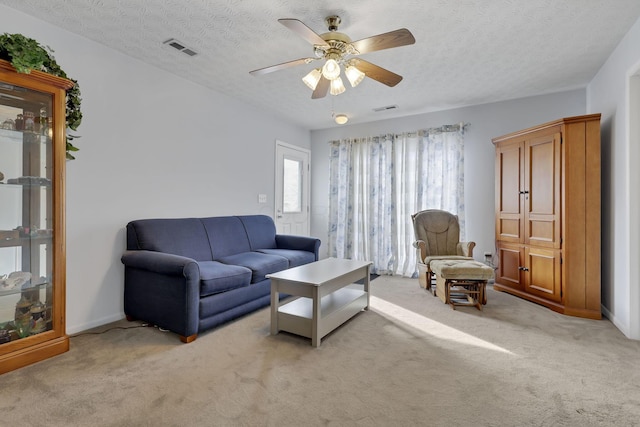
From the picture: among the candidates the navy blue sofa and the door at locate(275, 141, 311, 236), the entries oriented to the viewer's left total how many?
0

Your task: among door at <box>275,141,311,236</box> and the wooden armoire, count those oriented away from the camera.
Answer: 0

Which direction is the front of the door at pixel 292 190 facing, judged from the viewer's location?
facing the viewer and to the right of the viewer

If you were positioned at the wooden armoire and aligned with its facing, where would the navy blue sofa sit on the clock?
The navy blue sofa is roughly at 12 o'clock from the wooden armoire.

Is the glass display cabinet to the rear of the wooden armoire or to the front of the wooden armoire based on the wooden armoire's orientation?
to the front

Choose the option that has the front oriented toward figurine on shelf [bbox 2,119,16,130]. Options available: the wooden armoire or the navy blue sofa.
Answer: the wooden armoire

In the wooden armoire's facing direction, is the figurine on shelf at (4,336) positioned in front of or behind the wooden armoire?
in front

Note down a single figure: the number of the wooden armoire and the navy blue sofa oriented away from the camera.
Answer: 0

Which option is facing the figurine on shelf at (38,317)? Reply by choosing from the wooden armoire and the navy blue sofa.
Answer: the wooden armoire

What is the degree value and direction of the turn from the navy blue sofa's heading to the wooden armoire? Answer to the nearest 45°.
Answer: approximately 45° to its left
